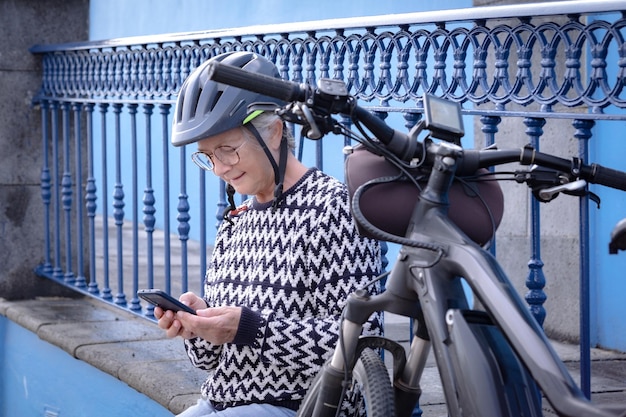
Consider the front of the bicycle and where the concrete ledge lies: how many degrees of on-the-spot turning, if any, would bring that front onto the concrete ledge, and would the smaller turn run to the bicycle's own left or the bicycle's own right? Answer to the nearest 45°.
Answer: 0° — it already faces it
